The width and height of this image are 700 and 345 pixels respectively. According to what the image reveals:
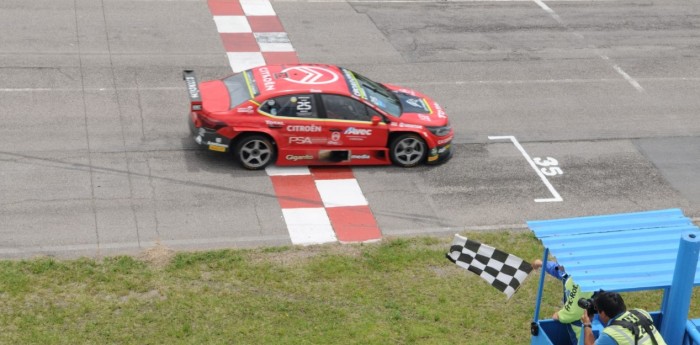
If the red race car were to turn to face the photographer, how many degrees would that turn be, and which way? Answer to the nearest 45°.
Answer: approximately 45° to its right

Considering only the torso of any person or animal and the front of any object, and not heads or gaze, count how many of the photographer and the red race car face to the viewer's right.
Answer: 1

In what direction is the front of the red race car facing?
to the viewer's right

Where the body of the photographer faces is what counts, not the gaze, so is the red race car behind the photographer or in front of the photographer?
in front

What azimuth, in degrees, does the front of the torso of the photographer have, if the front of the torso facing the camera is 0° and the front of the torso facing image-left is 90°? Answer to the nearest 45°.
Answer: approximately 135°

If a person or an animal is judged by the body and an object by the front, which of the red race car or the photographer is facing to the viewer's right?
the red race car

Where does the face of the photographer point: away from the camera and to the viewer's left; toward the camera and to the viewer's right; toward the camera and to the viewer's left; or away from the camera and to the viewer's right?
away from the camera and to the viewer's left

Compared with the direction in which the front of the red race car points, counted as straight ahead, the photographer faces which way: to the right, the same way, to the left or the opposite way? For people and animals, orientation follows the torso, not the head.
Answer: to the left
